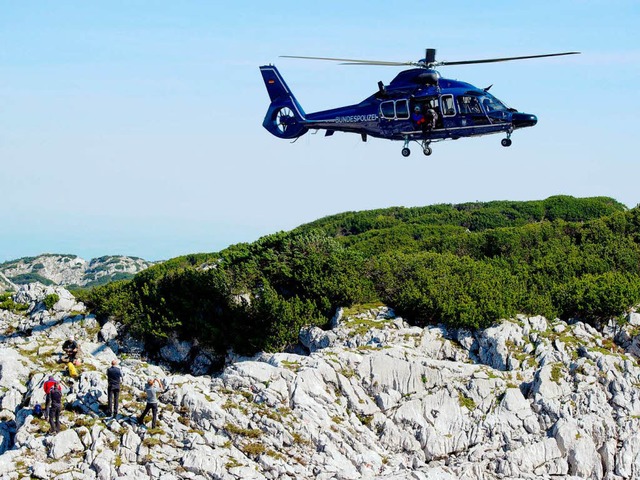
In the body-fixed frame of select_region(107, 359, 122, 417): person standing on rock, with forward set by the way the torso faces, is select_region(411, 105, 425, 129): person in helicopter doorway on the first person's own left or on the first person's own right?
on the first person's own right

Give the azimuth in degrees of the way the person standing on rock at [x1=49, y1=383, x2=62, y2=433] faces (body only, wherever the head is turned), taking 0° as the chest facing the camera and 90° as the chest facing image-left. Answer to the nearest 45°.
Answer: approximately 225°

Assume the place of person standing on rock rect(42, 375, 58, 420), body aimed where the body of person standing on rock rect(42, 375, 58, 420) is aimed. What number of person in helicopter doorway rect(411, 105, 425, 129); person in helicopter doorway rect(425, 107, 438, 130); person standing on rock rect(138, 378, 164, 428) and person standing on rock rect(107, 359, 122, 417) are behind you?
0

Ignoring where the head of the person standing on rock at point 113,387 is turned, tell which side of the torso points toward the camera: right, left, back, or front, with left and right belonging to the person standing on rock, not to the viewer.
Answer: back

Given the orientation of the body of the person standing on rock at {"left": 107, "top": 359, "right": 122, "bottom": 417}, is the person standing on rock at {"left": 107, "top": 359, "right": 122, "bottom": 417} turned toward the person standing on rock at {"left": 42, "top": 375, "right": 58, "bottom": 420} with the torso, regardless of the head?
no

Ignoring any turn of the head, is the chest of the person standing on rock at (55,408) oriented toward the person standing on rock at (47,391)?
yes

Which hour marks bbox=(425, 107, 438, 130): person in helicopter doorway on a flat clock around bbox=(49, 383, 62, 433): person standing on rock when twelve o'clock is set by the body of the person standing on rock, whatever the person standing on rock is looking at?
The person in helicopter doorway is roughly at 1 o'clock from the person standing on rock.

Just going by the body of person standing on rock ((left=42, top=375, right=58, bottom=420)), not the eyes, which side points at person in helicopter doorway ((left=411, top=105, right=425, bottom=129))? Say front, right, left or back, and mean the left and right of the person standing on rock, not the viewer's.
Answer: right

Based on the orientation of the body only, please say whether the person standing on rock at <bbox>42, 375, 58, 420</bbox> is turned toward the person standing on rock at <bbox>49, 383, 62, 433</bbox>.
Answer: no
